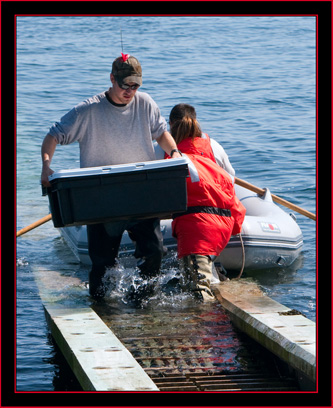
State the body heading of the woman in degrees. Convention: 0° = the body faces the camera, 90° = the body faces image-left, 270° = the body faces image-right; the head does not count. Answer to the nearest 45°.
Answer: approximately 135°

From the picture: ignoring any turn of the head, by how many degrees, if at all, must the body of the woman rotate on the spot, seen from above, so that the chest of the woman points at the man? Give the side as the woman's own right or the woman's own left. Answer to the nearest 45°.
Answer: approximately 90° to the woman's own left
